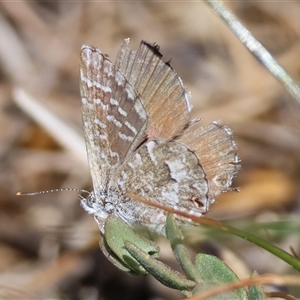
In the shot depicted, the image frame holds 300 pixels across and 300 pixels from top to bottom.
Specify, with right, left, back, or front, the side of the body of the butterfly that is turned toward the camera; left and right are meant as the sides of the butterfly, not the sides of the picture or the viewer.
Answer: left
